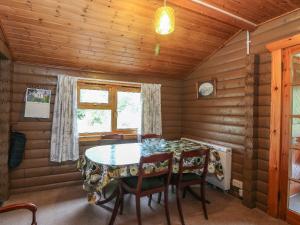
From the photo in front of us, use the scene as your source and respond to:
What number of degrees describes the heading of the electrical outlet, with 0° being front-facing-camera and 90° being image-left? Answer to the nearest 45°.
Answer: approximately 45°

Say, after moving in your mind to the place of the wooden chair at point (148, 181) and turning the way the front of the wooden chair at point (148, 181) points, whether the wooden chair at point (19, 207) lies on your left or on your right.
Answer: on your left

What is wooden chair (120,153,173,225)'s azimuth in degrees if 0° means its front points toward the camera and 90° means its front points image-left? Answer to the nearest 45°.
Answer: approximately 135°

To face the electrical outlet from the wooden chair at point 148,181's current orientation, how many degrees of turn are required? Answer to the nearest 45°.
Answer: approximately 90° to its right

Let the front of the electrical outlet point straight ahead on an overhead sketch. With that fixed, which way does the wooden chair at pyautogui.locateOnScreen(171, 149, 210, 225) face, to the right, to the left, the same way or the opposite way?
to the right

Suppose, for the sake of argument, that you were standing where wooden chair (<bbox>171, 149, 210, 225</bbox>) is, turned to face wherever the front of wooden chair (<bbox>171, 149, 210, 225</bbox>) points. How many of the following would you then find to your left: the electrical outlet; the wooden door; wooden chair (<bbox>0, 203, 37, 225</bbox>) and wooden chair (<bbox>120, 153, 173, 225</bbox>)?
2

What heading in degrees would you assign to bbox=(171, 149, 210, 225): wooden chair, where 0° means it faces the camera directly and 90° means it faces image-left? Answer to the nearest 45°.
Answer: approximately 135°
